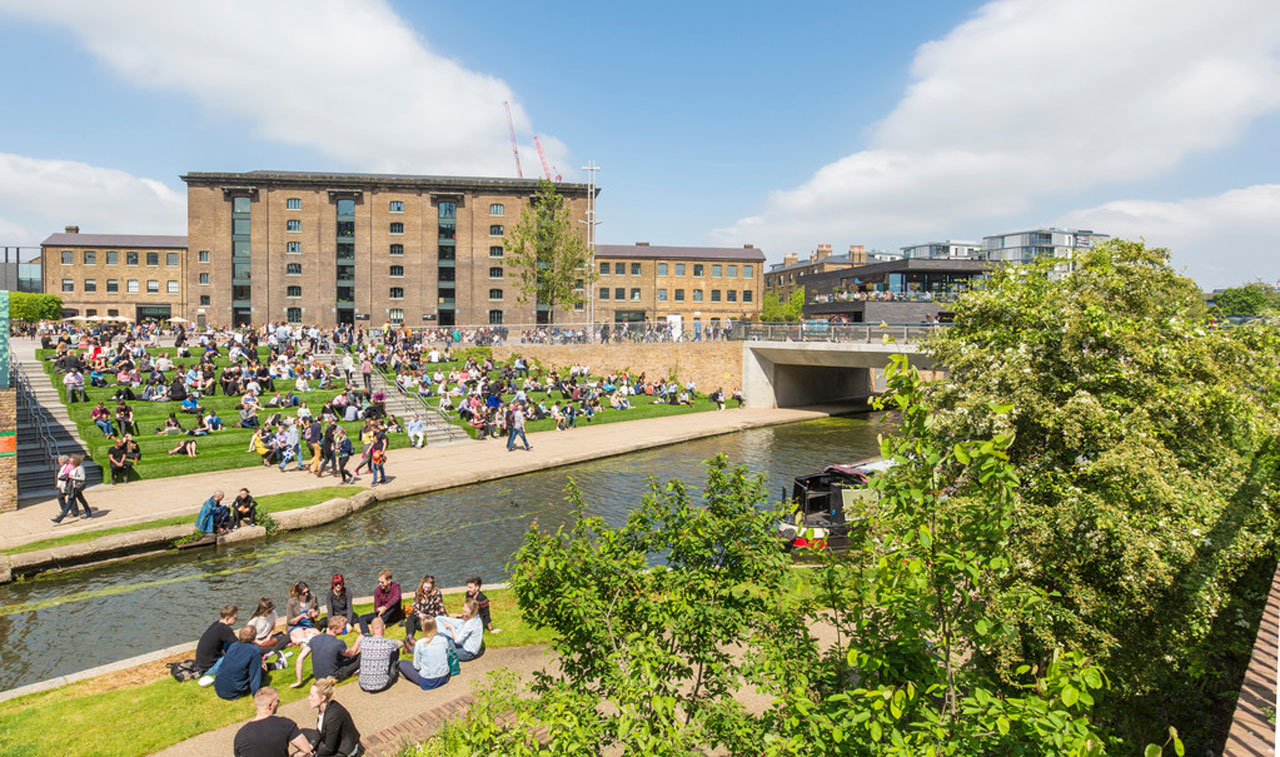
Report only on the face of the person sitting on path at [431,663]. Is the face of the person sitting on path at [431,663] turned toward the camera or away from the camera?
away from the camera

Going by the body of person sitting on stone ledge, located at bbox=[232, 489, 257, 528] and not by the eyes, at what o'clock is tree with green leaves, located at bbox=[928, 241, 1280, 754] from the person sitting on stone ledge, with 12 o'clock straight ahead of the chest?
The tree with green leaves is roughly at 11 o'clock from the person sitting on stone ledge.

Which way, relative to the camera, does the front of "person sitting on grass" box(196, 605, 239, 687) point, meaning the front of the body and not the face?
to the viewer's right

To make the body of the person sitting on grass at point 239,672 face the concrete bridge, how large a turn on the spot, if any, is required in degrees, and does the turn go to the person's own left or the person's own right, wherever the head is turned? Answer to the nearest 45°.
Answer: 0° — they already face it

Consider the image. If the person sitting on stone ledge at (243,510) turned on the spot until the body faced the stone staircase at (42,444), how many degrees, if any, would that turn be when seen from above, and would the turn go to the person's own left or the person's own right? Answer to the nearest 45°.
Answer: approximately 135° to the person's own right

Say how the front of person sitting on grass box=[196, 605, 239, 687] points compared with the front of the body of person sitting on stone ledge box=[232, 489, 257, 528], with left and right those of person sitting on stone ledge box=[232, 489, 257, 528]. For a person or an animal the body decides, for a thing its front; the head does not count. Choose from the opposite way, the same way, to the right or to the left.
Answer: to the left

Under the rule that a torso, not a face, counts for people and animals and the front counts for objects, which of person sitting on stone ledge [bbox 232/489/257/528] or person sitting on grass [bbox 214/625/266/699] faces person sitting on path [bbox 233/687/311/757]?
person sitting on stone ledge [bbox 232/489/257/528]

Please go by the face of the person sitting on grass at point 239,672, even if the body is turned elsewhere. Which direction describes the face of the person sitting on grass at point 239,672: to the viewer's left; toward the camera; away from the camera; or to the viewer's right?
away from the camera

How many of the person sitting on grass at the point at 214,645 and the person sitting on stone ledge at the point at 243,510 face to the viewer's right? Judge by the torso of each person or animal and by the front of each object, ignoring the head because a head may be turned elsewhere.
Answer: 1

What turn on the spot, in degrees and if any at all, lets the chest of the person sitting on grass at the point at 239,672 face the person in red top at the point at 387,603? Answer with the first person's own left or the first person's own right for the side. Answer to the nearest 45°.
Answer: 0° — they already face them
